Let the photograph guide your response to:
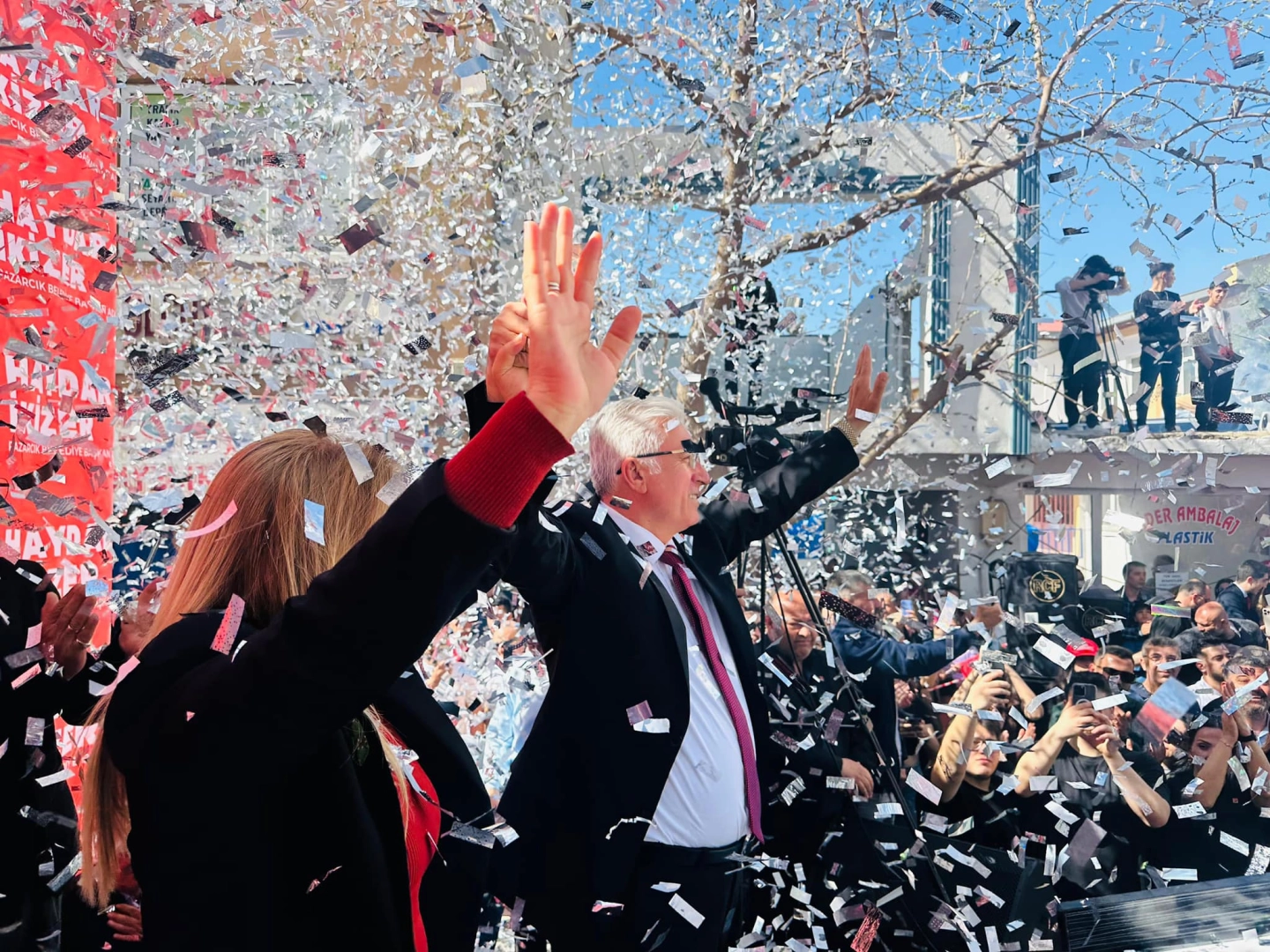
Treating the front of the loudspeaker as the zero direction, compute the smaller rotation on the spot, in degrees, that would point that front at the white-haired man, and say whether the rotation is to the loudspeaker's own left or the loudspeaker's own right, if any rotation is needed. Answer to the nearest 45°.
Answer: approximately 45° to the loudspeaker's own right

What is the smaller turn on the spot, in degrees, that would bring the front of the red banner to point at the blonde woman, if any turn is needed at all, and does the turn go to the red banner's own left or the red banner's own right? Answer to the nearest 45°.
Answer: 0° — it already faces them

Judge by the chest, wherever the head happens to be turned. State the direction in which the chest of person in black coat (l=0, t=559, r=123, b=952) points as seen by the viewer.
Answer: to the viewer's right

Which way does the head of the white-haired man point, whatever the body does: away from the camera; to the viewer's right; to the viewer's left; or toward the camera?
to the viewer's right

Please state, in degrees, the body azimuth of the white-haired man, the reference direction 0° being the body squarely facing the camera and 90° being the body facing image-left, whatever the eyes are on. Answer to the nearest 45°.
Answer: approximately 315°

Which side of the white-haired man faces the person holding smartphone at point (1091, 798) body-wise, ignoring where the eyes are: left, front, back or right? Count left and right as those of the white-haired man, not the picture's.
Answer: left

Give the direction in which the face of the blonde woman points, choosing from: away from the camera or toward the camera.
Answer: away from the camera

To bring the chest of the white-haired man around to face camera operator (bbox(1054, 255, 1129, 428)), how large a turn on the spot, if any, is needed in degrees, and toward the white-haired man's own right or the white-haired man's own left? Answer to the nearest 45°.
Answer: approximately 90° to the white-haired man's own left

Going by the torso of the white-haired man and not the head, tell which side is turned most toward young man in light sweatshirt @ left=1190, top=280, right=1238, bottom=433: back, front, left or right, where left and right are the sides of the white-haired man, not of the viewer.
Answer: left
